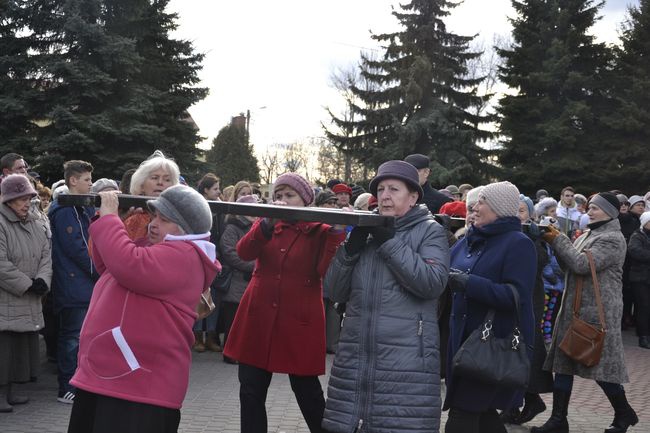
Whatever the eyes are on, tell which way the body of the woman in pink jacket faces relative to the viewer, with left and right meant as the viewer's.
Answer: facing to the left of the viewer

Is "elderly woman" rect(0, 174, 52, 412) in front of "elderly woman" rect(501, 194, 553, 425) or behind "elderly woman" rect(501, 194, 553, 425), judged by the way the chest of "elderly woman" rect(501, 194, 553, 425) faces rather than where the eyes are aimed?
in front

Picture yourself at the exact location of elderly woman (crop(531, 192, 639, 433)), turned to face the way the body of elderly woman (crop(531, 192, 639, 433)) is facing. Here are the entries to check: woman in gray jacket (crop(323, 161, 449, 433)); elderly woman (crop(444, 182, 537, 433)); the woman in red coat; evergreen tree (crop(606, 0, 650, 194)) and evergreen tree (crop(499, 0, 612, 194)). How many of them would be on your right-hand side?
2

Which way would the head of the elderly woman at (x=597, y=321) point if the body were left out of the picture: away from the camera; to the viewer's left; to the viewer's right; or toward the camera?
to the viewer's left

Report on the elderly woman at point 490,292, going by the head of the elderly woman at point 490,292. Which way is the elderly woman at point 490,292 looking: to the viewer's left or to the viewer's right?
to the viewer's left

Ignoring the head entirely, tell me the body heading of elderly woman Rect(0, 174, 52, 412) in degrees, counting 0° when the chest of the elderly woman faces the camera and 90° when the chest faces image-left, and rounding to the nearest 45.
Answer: approximately 315°

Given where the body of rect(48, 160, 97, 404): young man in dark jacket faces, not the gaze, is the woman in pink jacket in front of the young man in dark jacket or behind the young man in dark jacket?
in front

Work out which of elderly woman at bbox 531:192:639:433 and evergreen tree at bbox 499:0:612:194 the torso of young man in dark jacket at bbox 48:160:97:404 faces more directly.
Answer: the elderly woman

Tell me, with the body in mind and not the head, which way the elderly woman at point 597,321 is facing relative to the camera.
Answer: to the viewer's left
